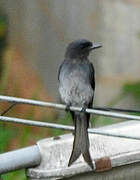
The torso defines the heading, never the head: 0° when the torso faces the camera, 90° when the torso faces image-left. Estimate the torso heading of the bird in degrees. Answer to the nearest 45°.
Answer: approximately 0°
